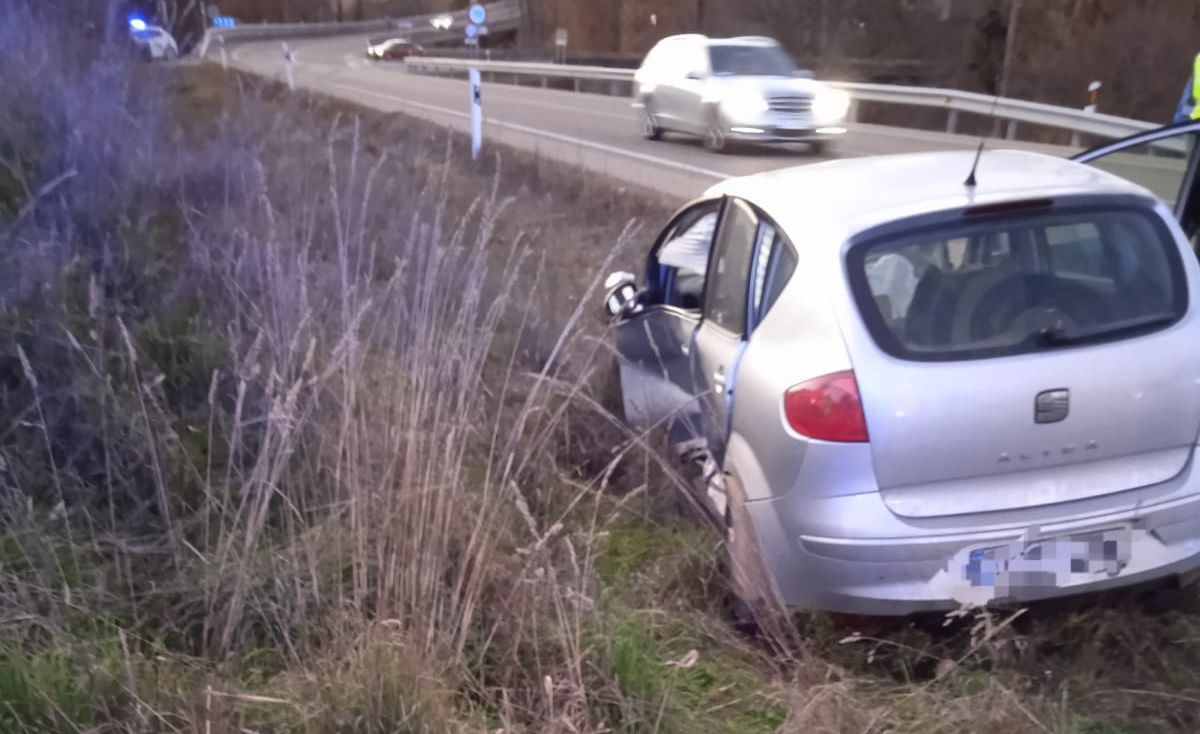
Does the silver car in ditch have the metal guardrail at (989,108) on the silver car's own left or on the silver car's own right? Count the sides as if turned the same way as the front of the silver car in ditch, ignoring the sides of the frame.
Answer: on the silver car's own right

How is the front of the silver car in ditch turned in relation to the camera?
facing away from the viewer and to the left of the viewer

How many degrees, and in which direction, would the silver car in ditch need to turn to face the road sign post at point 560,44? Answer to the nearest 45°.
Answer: approximately 45° to its right

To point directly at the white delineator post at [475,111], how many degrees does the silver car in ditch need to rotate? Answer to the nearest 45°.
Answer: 0° — it already faces it

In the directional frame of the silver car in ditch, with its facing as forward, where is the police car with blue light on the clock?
The police car with blue light is roughly at 12 o'clock from the silver car in ditch.
